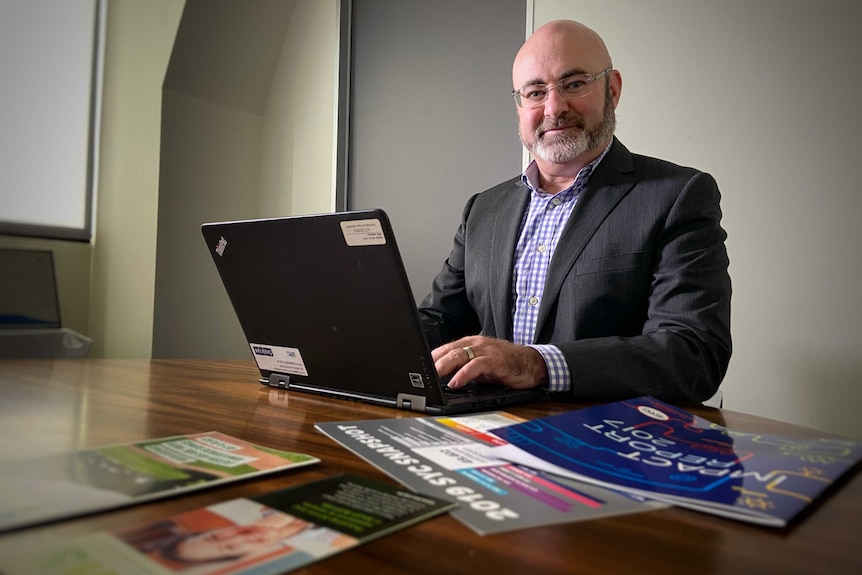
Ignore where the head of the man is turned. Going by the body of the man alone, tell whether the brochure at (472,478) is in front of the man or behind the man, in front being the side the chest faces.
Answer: in front

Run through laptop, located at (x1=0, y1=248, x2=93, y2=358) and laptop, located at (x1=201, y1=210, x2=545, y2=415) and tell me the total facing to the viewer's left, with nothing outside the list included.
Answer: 0

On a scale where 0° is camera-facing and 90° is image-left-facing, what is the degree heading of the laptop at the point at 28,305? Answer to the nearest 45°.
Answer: approximately 315°

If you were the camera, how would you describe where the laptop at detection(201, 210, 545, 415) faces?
facing away from the viewer and to the right of the viewer

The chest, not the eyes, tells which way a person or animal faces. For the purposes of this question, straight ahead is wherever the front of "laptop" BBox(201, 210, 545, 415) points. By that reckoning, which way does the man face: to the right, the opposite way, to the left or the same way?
the opposite way

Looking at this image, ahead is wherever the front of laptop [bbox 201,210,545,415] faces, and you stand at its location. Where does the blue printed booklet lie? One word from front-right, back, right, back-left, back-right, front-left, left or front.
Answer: right

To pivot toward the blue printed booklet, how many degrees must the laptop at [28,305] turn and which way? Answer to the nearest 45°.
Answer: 0° — it already faces it

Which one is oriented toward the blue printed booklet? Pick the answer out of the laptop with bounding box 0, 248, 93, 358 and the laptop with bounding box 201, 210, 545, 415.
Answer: the laptop with bounding box 0, 248, 93, 358

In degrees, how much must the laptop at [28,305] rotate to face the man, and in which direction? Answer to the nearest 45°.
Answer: approximately 45° to its left

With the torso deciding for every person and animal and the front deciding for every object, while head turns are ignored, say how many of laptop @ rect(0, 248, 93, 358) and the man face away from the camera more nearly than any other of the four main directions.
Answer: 0
